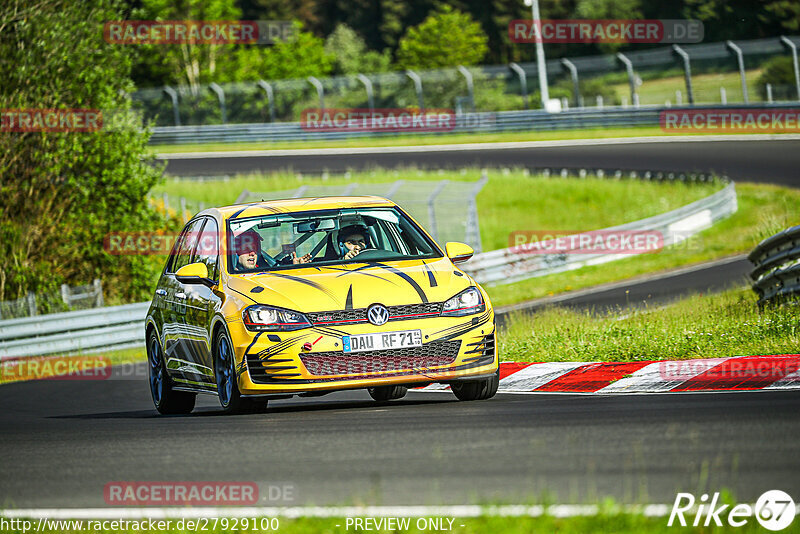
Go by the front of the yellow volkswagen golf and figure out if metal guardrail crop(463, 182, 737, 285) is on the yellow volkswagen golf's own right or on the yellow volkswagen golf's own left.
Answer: on the yellow volkswagen golf's own left

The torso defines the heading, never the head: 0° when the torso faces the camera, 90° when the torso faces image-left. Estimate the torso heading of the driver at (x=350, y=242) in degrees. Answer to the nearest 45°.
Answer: approximately 0°

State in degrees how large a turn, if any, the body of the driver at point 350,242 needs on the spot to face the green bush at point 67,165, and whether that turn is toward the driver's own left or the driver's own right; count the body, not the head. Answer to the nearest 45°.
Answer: approximately 180°

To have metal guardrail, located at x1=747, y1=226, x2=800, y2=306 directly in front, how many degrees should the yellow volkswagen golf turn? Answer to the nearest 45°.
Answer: approximately 90° to its left

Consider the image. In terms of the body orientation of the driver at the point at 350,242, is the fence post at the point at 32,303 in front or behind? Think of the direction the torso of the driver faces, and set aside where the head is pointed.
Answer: behind

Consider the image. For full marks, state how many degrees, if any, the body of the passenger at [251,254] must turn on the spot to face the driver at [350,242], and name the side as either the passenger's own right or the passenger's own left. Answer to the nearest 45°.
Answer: approximately 45° to the passenger's own left
